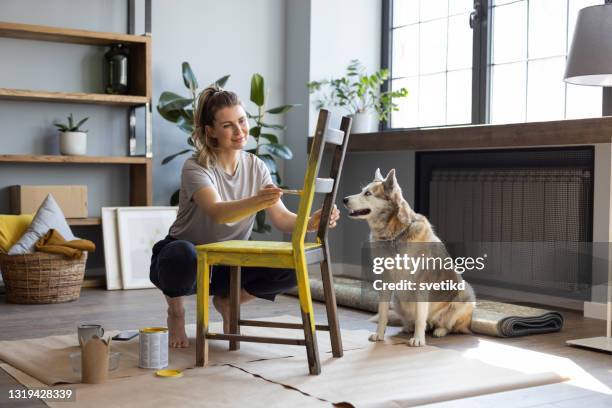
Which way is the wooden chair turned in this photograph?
to the viewer's left

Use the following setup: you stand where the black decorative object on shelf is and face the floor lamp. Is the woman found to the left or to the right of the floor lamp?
right

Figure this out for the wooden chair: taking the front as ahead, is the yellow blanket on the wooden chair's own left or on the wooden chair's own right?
on the wooden chair's own right

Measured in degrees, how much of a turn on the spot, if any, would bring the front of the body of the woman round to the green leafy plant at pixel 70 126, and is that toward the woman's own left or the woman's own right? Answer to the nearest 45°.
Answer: approximately 180°

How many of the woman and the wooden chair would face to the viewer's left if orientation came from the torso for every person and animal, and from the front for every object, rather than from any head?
1

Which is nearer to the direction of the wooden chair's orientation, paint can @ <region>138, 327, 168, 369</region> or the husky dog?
the paint can

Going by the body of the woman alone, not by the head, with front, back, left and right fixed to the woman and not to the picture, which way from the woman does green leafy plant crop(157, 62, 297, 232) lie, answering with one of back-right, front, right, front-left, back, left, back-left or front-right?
back-left

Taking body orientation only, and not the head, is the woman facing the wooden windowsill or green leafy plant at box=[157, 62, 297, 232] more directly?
the wooden windowsill

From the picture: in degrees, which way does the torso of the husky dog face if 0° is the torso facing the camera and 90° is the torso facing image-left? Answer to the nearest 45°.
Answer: approximately 45°

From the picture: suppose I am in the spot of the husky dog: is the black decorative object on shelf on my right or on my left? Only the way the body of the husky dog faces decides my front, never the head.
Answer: on my right

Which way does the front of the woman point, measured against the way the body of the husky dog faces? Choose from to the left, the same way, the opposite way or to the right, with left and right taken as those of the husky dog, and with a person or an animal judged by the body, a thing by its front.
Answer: to the left

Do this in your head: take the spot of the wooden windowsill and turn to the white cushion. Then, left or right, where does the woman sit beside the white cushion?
left

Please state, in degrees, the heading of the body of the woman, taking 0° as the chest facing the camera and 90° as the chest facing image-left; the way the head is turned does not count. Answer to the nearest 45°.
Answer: approximately 315°

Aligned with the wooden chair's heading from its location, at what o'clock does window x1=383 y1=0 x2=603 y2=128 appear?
The window is roughly at 4 o'clock from the wooden chair.
